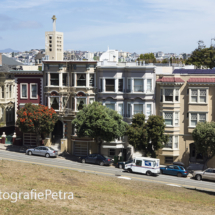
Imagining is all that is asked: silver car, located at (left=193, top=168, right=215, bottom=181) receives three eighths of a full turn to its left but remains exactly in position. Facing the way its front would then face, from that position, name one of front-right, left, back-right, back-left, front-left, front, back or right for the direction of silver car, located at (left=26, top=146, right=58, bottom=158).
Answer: back-right

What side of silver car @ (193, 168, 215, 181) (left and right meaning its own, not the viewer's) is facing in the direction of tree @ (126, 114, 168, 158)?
front

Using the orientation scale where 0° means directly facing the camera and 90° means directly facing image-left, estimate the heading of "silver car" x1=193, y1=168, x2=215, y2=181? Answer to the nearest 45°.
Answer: approximately 90°

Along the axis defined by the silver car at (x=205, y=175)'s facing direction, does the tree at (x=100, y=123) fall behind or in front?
in front

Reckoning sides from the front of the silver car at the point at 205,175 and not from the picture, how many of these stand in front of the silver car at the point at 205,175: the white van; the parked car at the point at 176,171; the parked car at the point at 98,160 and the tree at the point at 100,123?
4

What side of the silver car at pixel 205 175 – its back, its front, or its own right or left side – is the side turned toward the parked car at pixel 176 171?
front

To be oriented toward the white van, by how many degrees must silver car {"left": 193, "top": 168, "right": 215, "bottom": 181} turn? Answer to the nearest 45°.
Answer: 0° — it already faces it
